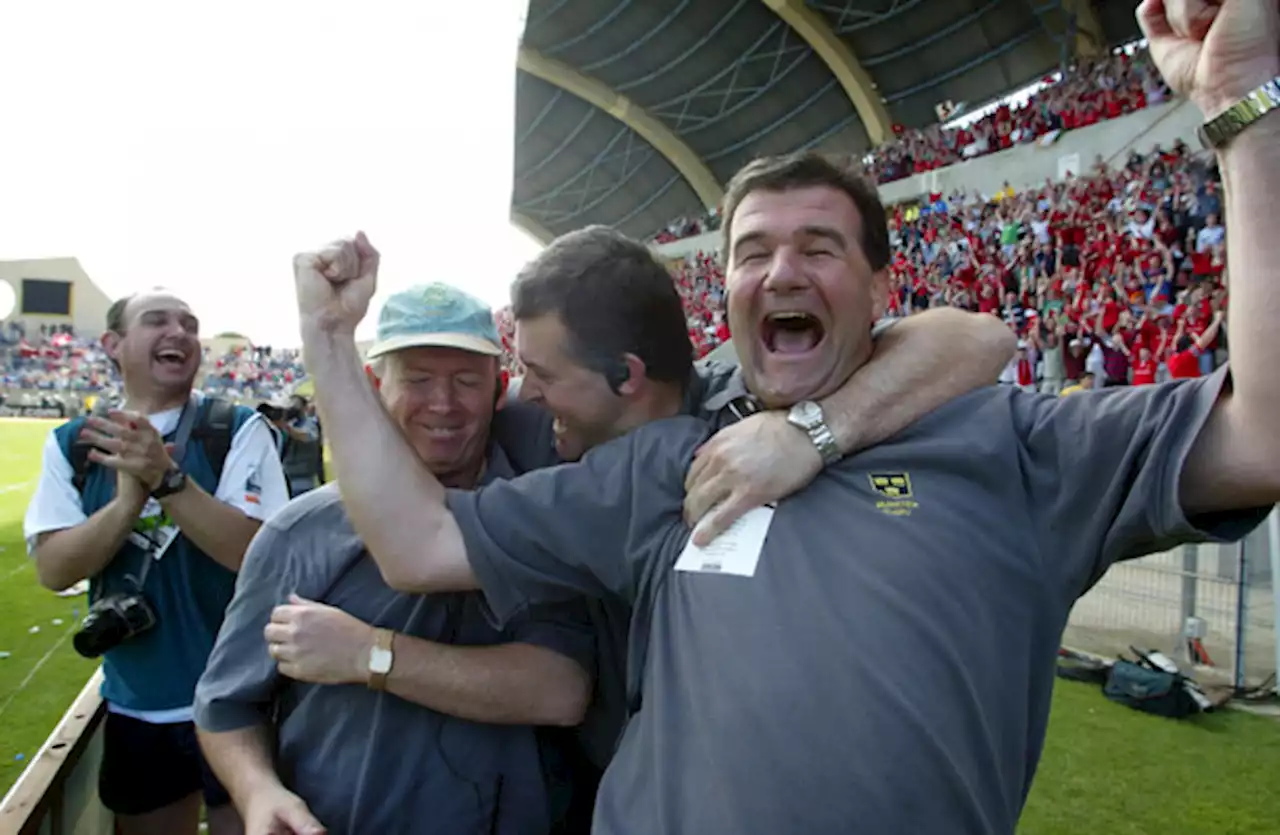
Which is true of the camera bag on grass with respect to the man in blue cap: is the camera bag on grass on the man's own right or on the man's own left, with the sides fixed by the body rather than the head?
on the man's own left

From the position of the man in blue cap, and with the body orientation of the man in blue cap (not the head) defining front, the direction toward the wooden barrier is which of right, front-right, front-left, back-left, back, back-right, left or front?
back-right

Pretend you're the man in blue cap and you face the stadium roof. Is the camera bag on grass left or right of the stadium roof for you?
right

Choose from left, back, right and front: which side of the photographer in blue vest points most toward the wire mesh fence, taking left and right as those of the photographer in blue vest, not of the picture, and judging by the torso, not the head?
left

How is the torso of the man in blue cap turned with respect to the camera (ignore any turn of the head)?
toward the camera

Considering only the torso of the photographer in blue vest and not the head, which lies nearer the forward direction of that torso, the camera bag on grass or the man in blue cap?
the man in blue cap

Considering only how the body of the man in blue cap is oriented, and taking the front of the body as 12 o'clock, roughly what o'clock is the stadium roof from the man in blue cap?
The stadium roof is roughly at 7 o'clock from the man in blue cap.

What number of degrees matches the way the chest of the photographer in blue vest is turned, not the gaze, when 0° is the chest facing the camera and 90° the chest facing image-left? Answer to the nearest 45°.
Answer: approximately 0°

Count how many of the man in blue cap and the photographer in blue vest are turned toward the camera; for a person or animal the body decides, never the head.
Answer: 2

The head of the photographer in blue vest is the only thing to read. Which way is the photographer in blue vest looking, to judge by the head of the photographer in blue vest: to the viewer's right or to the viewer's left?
to the viewer's right

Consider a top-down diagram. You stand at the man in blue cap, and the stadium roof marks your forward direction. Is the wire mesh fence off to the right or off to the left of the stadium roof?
right

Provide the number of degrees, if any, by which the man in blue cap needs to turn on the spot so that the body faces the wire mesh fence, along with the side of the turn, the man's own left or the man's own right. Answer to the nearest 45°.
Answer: approximately 135° to the man's own left
